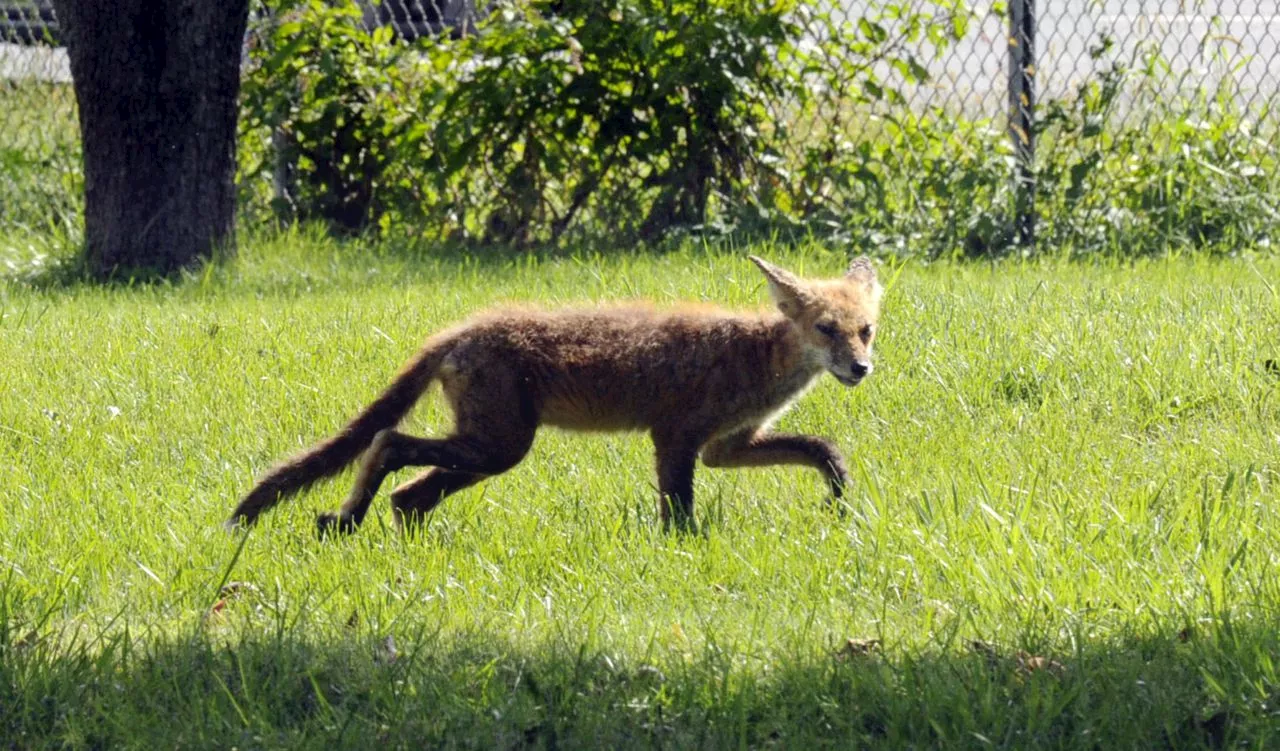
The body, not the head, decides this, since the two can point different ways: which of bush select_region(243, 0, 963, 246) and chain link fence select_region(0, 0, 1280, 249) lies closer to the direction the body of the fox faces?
the chain link fence

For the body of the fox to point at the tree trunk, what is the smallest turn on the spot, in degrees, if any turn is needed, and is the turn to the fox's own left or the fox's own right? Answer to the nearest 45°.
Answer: approximately 135° to the fox's own left

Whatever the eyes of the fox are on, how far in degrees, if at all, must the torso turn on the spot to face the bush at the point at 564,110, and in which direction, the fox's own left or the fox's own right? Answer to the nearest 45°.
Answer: approximately 90° to the fox's own left

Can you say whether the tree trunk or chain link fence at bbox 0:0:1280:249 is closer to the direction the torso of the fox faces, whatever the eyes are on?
the chain link fence

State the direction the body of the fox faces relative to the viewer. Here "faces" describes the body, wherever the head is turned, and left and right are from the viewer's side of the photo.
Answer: facing to the right of the viewer

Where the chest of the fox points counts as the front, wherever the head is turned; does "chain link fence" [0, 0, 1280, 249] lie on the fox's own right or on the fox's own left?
on the fox's own left
